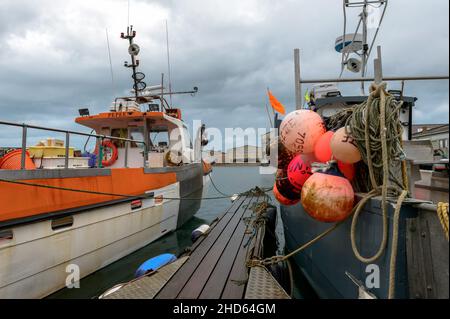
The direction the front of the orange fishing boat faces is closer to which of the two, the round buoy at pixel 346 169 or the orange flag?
the orange flag

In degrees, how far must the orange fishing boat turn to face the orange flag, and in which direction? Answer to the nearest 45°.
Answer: approximately 45° to its right

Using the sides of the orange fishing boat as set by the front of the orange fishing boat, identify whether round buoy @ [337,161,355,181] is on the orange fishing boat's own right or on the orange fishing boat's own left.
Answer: on the orange fishing boat's own right

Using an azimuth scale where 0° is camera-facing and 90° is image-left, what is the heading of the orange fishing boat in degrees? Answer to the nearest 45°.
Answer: approximately 225°

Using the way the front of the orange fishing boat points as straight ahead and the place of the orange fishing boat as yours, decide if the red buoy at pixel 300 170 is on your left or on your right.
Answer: on your right

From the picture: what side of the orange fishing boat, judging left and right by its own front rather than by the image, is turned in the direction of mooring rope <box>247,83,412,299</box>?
right

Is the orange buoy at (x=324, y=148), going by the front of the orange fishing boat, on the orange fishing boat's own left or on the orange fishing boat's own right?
on the orange fishing boat's own right

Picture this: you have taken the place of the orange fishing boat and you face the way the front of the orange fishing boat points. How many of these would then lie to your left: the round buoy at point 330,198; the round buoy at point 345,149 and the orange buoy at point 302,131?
0

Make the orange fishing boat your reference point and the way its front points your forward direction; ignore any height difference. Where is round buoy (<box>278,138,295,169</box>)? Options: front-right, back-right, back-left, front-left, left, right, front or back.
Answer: right

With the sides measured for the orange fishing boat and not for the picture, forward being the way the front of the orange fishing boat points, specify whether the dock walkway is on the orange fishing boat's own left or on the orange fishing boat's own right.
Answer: on the orange fishing boat's own right

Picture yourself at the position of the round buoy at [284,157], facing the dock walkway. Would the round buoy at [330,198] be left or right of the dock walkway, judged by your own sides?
left

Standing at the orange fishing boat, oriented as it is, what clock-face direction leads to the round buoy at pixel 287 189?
The round buoy is roughly at 3 o'clock from the orange fishing boat.

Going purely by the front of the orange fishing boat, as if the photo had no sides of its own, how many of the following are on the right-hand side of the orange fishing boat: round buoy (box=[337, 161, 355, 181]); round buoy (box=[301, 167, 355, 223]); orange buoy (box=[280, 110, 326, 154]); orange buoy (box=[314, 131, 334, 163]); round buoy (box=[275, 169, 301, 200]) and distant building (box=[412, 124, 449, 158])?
6

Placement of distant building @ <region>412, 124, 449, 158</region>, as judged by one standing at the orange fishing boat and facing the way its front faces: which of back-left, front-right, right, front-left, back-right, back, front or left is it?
right

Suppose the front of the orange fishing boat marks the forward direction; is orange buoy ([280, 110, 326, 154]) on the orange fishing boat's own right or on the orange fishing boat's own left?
on the orange fishing boat's own right
